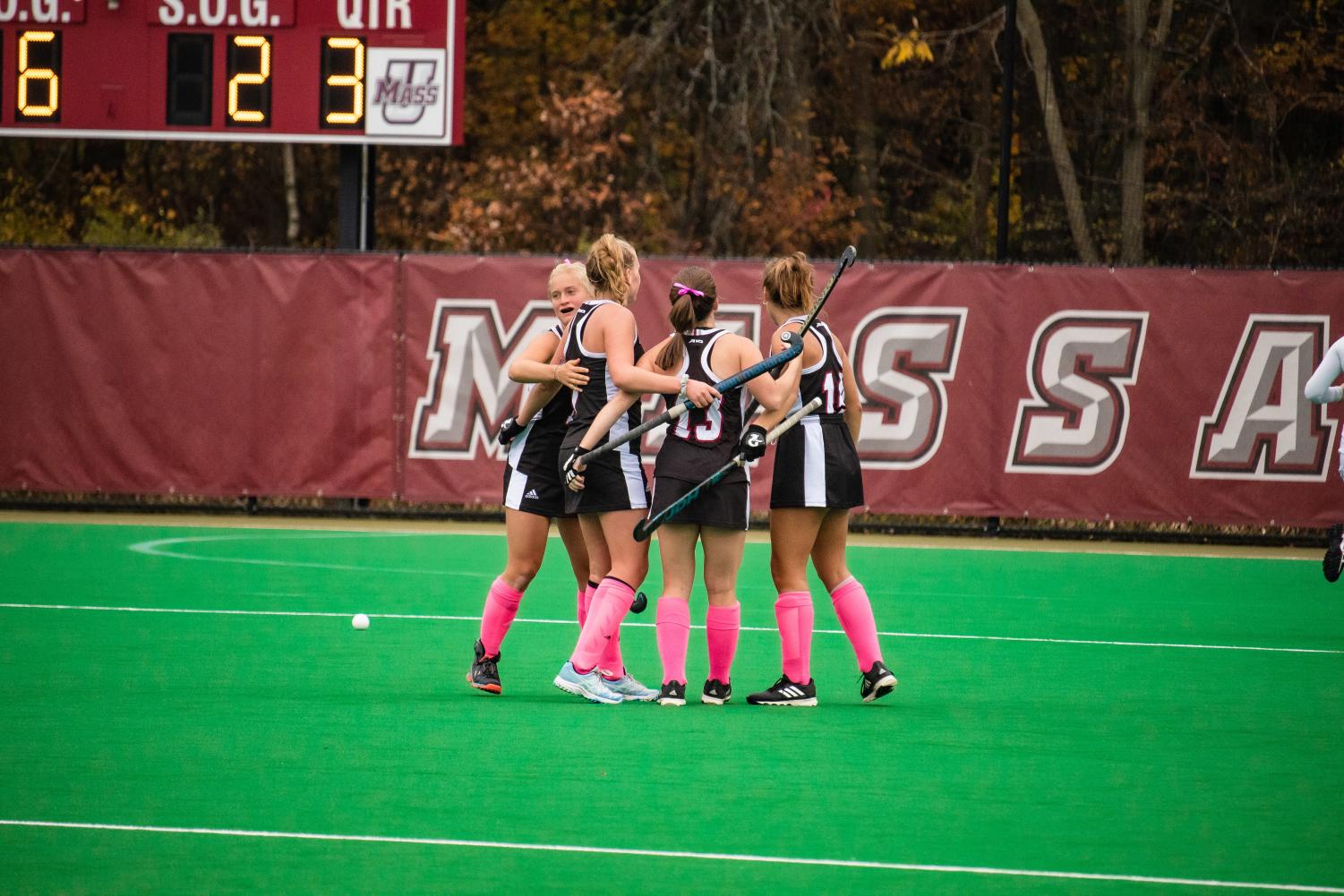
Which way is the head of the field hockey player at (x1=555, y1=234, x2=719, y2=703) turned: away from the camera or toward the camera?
away from the camera

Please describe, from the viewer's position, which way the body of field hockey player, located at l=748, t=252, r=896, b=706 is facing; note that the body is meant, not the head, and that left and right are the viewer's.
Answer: facing away from the viewer and to the left of the viewer

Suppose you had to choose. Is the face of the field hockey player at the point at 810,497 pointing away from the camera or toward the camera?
away from the camera

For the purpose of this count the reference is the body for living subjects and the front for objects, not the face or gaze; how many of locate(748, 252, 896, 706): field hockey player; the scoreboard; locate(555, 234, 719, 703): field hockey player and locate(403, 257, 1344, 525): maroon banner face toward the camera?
2

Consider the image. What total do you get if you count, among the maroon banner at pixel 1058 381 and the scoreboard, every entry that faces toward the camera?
2
